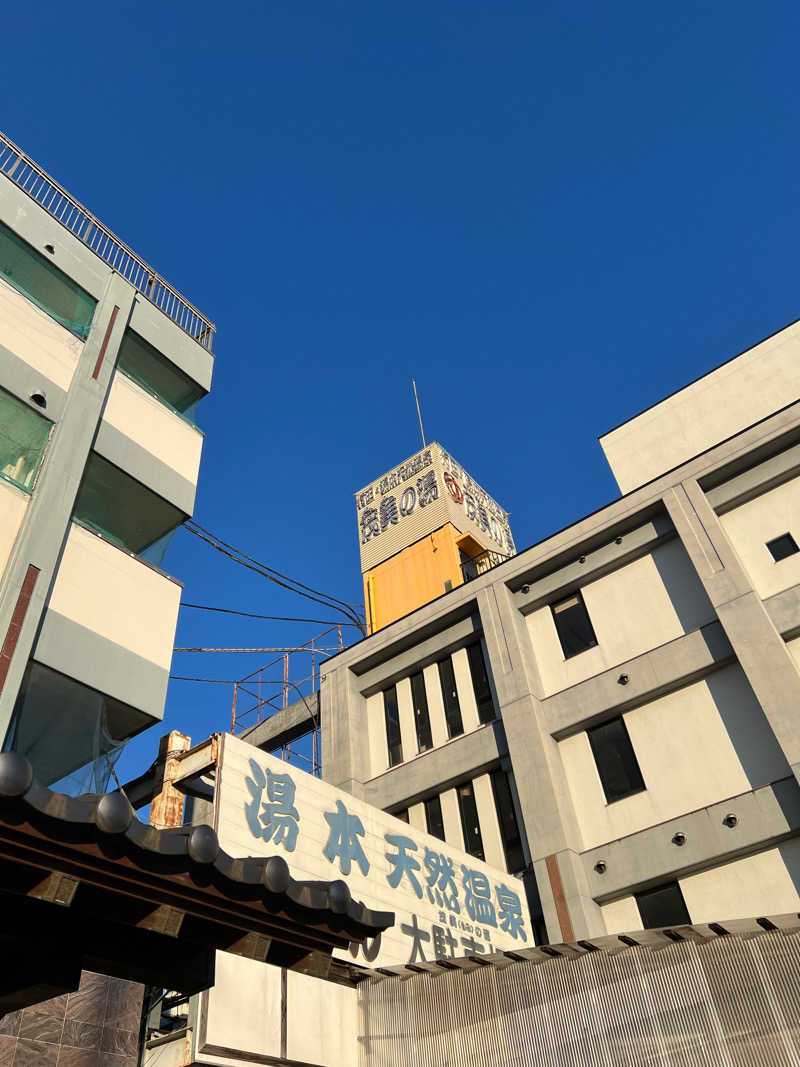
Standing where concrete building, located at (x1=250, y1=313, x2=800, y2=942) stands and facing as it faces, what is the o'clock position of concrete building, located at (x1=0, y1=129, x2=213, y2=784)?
concrete building, located at (x1=0, y1=129, x2=213, y2=784) is roughly at 12 o'clock from concrete building, located at (x1=250, y1=313, x2=800, y2=942).

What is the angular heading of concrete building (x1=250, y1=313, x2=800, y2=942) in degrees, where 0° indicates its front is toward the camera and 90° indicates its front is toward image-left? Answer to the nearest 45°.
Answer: approximately 45°

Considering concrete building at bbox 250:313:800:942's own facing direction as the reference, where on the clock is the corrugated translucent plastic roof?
The corrugated translucent plastic roof is roughly at 11 o'clock from the concrete building.

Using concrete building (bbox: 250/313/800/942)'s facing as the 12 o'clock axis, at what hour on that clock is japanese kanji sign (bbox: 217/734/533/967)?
The japanese kanji sign is roughly at 12 o'clock from the concrete building.
